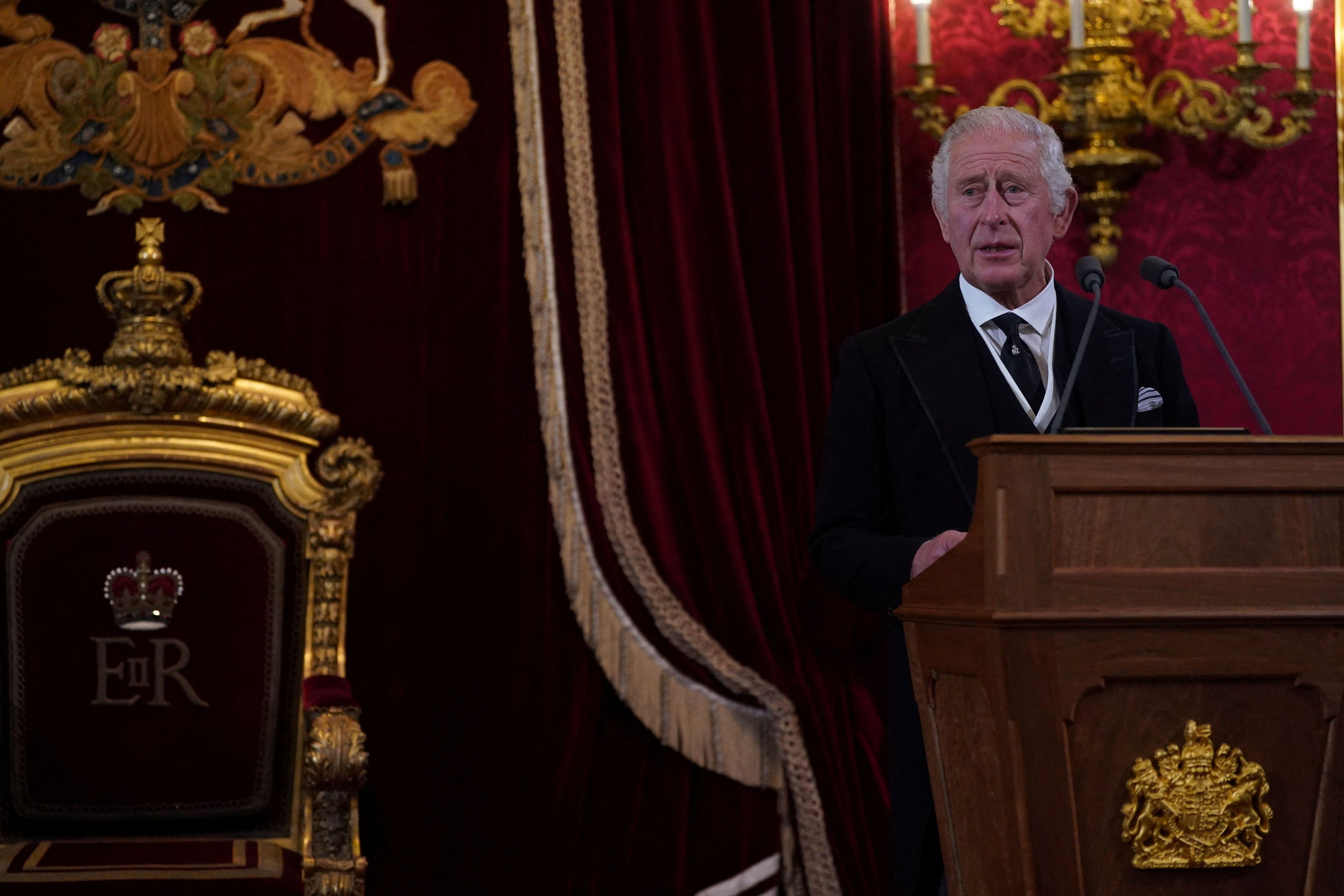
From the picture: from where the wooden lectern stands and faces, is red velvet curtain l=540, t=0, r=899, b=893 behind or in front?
behind

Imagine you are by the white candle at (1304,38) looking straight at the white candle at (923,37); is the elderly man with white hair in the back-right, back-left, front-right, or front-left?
front-left

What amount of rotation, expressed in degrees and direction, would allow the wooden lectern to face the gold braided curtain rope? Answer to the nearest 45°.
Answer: approximately 135° to its right

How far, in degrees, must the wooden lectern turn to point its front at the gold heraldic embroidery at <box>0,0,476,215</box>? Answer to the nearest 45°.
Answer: approximately 135° to its right

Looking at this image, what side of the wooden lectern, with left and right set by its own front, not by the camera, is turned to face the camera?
front

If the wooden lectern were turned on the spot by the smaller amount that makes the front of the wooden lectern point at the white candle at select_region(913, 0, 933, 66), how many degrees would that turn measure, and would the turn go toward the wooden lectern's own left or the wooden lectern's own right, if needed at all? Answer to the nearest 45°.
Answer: approximately 180°

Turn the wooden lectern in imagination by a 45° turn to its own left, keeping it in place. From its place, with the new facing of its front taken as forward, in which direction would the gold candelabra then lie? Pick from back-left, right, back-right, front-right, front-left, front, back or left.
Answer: back-left

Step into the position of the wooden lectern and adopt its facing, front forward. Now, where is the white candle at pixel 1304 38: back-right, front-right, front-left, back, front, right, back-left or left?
back
